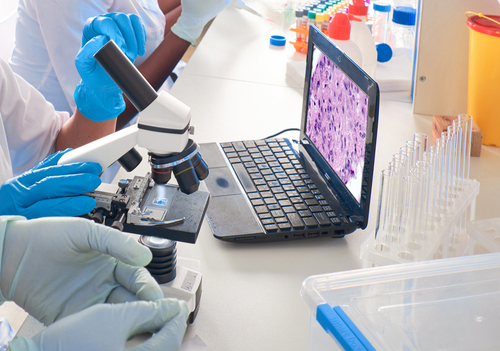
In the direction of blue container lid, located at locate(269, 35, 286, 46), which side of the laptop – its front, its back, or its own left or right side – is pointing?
right

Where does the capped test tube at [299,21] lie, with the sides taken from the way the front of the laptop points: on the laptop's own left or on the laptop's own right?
on the laptop's own right

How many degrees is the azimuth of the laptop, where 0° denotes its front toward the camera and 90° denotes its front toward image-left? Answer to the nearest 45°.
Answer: approximately 90°
